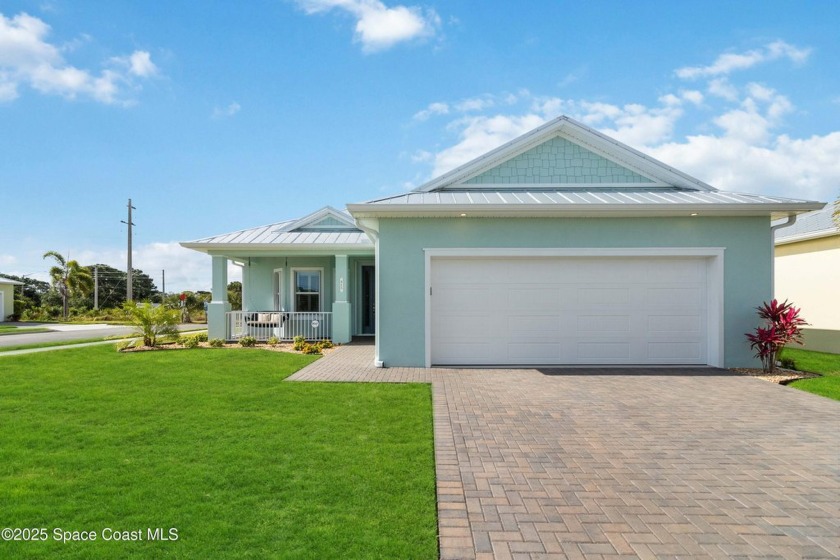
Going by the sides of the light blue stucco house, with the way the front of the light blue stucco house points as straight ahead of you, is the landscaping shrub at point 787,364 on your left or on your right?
on your left

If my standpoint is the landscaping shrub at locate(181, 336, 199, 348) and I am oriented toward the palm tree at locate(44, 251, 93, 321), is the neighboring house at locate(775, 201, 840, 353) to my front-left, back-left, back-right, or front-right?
back-right

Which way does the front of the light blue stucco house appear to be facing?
toward the camera

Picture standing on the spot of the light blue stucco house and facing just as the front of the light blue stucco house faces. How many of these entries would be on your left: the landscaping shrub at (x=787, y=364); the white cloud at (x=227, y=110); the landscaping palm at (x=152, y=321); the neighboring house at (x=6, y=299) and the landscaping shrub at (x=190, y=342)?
1

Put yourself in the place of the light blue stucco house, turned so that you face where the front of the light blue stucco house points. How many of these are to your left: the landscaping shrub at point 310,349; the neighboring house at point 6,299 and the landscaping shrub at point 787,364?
1

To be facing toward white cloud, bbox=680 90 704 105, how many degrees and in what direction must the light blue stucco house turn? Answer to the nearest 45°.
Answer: approximately 135° to its left

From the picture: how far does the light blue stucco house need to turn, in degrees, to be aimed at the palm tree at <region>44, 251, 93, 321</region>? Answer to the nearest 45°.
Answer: approximately 135° to its right

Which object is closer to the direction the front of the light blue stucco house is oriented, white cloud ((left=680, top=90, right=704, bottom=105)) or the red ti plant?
the red ti plant

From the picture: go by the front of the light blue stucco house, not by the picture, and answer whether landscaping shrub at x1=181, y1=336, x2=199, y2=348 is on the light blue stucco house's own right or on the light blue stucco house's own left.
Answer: on the light blue stucco house's own right

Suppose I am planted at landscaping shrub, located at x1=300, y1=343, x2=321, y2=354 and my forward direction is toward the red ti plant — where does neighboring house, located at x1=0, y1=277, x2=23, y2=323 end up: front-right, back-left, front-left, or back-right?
back-left
